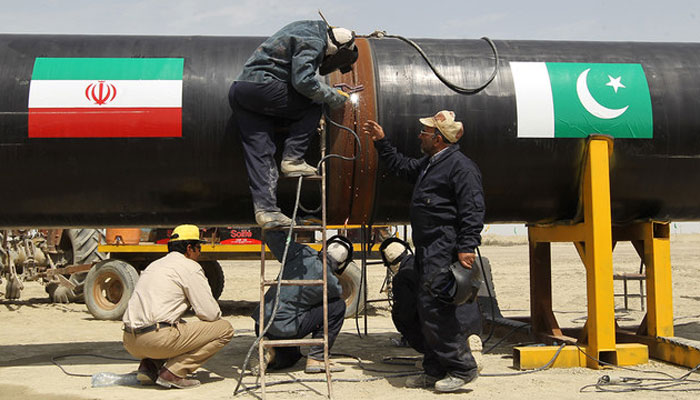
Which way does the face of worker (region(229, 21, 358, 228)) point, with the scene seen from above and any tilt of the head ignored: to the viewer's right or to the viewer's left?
to the viewer's right

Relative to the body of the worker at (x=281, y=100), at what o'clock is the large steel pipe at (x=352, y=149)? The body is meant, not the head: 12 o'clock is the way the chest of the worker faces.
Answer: The large steel pipe is roughly at 11 o'clock from the worker.

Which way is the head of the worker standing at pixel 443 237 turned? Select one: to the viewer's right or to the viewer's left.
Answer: to the viewer's left

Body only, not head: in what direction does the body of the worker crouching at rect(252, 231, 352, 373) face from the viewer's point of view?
to the viewer's right

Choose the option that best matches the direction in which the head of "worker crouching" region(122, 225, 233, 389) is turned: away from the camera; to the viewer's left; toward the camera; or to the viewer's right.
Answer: to the viewer's right

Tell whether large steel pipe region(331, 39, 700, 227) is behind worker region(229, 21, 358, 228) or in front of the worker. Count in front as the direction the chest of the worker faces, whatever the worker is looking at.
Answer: in front

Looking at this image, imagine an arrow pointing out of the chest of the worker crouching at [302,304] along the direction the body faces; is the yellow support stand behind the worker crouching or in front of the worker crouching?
in front

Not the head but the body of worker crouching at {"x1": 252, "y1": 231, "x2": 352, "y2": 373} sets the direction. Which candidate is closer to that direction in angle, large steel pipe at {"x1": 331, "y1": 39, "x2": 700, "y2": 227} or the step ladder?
the large steel pipe

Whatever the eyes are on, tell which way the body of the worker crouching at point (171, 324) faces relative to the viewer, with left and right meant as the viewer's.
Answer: facing away from the viewer and to the right of the viewer
